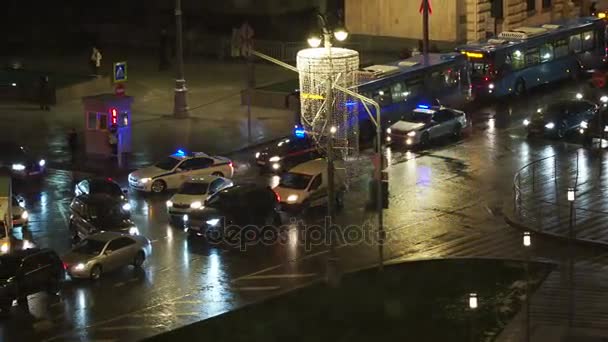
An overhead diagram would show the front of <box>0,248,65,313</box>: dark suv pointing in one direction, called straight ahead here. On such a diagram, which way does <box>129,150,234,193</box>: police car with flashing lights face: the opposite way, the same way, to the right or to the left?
the same way

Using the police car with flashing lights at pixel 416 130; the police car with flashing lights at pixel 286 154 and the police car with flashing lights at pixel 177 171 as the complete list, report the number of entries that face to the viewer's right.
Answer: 0

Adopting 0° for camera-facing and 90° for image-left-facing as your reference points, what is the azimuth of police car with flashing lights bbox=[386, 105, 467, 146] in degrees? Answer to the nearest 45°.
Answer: approximately 45°

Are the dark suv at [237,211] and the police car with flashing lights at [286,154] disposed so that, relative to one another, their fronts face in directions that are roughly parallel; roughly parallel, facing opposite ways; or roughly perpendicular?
roughly parallel

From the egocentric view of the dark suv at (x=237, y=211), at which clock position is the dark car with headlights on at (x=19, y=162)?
The dark car with headlights on is roughly at 3 o'clock from the dark suv.

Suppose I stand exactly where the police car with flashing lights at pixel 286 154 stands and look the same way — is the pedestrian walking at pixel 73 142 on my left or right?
on my right

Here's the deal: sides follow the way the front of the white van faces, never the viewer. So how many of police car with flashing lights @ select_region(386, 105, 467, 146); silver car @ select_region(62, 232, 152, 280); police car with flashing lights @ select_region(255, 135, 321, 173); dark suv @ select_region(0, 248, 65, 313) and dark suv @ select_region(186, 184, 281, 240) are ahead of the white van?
3

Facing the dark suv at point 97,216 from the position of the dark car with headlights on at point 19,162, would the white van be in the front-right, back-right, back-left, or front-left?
front-left

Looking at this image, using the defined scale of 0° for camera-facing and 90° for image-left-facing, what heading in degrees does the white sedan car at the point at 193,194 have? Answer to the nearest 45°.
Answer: approximately 45°

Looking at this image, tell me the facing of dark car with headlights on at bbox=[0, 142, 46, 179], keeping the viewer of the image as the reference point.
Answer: facing the viewer and to the right of the viewer

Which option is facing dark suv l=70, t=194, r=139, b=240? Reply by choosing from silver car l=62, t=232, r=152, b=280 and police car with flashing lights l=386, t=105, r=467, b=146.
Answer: the police car with flashing lights

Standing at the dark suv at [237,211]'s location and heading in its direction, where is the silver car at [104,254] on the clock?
The silver car is roughly at 12 o'clock from the dark suv.

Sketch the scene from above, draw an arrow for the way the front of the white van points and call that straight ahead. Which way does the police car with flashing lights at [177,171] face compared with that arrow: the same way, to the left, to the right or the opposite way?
the same way

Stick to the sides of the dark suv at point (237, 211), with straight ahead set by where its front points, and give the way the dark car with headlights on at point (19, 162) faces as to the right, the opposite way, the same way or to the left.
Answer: to the left

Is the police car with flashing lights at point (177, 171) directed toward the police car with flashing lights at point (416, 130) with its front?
no

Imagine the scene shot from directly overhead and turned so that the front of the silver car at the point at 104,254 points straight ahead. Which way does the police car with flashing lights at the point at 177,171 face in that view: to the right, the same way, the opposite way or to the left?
the same way

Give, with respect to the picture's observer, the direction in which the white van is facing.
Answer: facing the viewer and to the left of the viewer

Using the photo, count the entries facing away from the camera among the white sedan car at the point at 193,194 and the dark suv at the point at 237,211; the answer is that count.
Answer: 0

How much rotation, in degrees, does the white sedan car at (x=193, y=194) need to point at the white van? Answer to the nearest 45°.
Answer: approximately 135° to its left

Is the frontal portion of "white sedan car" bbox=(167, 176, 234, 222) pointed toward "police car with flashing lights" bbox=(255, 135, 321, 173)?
no
